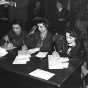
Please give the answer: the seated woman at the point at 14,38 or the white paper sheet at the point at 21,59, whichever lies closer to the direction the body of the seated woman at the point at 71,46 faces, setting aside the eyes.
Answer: the white paper sheet

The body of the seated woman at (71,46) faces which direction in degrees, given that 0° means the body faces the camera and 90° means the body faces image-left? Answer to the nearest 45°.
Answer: approximately 45°

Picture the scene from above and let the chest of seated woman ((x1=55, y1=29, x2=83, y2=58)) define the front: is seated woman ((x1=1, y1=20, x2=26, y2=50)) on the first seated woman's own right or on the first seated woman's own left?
on the first seated woman's own right

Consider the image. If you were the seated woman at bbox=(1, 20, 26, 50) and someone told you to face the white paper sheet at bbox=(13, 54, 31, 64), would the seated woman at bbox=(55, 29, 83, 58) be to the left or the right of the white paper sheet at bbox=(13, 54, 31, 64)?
left
